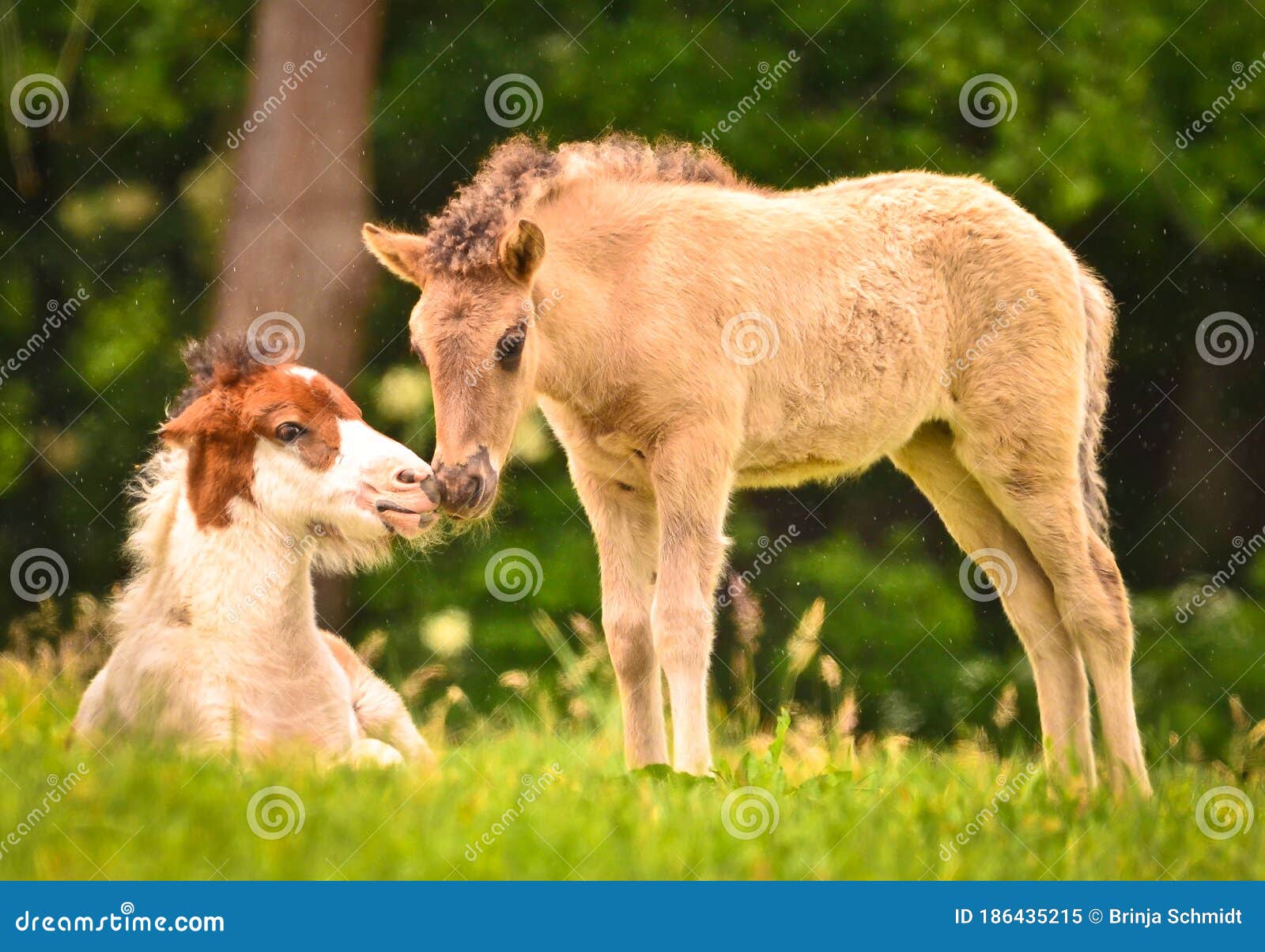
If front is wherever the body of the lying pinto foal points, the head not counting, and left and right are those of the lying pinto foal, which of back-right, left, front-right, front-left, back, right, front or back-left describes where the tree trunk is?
back-left

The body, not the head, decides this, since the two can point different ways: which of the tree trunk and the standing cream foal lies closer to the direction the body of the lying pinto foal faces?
the standing cream foal

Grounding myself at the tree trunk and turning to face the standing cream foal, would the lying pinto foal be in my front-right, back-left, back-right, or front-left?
front-right

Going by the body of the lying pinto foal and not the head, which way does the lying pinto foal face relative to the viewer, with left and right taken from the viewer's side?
facing the viewer and to the right of the viewer
